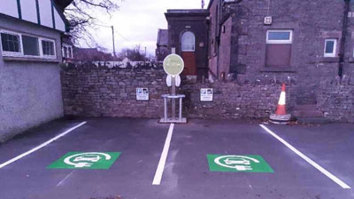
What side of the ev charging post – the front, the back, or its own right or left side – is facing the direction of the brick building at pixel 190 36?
back

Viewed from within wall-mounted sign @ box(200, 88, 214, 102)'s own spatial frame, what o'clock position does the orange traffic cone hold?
The orange traffic cone is roughly at 9 o'clock from the wall-mounted sign.

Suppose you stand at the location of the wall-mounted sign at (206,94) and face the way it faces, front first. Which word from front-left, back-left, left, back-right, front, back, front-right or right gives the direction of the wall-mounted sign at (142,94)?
right

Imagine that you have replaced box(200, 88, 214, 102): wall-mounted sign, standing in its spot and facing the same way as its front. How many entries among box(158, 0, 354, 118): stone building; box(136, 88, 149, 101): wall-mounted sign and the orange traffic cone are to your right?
1

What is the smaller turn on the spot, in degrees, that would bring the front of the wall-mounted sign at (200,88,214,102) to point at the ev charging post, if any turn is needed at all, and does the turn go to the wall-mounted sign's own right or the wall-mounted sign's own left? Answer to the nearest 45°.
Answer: approximately 45° to the wall-mounted sign's own right

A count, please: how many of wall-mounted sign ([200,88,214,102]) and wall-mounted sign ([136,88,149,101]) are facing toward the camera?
2

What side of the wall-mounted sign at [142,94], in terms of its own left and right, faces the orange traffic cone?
left

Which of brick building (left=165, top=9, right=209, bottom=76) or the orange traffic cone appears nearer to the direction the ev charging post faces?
the orange traffic cone

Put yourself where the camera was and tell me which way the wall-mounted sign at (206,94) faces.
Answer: facing the viewer

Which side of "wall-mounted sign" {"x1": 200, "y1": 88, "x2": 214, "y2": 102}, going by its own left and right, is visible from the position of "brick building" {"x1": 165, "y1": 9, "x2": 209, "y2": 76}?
back

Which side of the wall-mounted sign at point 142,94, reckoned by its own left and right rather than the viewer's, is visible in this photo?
front

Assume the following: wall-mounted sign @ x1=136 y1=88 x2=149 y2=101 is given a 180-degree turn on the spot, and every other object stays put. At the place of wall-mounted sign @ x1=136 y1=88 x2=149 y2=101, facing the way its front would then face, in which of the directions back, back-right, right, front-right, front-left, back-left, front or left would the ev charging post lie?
back-right

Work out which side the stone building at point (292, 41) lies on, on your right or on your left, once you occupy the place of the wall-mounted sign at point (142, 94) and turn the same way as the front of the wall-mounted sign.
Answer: on your left
